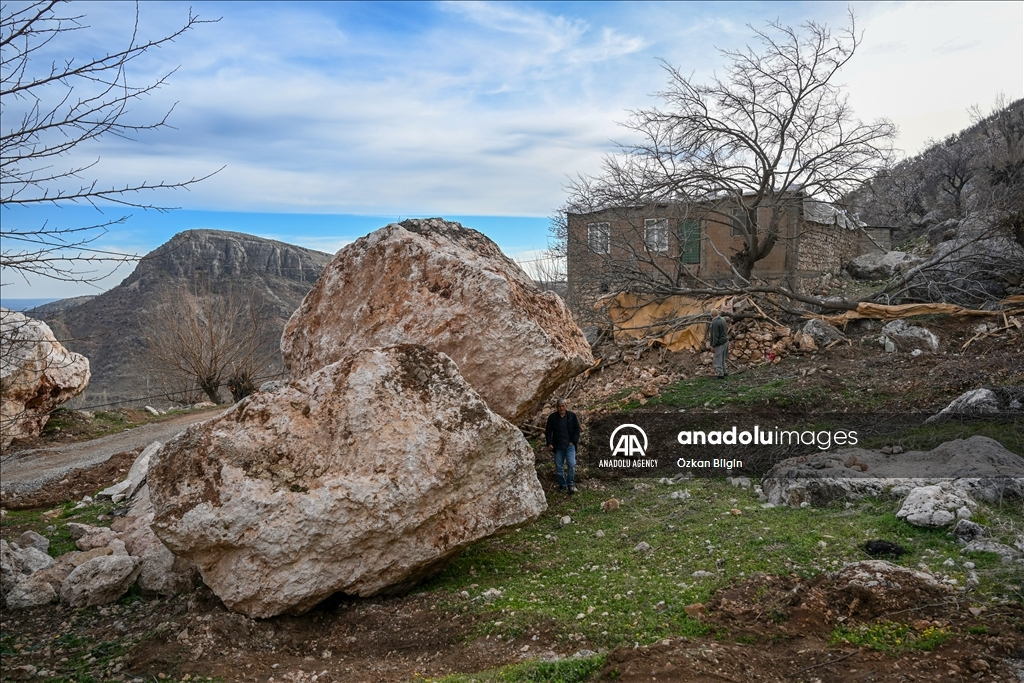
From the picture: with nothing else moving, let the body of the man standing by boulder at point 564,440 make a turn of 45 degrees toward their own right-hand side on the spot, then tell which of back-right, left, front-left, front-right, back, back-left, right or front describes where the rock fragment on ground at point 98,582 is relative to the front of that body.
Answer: front

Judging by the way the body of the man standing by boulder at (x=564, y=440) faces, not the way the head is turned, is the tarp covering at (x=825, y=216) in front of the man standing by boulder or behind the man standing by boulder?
behind

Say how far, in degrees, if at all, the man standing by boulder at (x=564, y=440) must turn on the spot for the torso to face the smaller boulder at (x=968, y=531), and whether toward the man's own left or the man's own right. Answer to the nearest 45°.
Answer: approximately 45° to the man's own left

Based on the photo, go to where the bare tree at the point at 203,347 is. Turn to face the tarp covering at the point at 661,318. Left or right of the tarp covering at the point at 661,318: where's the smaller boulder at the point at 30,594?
right

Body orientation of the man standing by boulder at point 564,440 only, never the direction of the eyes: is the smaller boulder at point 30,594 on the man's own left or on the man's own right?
on the man's own right

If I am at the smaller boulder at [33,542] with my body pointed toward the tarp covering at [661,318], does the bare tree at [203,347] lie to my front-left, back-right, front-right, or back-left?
front-left

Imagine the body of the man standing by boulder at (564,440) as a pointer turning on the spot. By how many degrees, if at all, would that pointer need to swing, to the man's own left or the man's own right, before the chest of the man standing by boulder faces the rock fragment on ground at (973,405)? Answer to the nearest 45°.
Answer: approximately 90° to the man's own left

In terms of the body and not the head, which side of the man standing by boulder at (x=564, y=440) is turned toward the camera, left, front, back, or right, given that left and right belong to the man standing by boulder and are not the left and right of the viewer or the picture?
front

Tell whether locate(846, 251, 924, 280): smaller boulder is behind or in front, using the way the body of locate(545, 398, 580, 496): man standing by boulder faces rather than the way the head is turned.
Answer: behind

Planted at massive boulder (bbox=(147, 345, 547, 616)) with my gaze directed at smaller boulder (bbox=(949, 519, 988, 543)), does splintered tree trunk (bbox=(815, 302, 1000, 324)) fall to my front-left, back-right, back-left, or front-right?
front-left

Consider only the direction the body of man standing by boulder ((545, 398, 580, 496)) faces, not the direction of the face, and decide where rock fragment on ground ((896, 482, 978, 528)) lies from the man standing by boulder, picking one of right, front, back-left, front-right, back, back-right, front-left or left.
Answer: front-left

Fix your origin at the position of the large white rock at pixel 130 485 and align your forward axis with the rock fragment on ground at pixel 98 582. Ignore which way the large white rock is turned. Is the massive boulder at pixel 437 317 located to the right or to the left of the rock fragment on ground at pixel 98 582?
left
